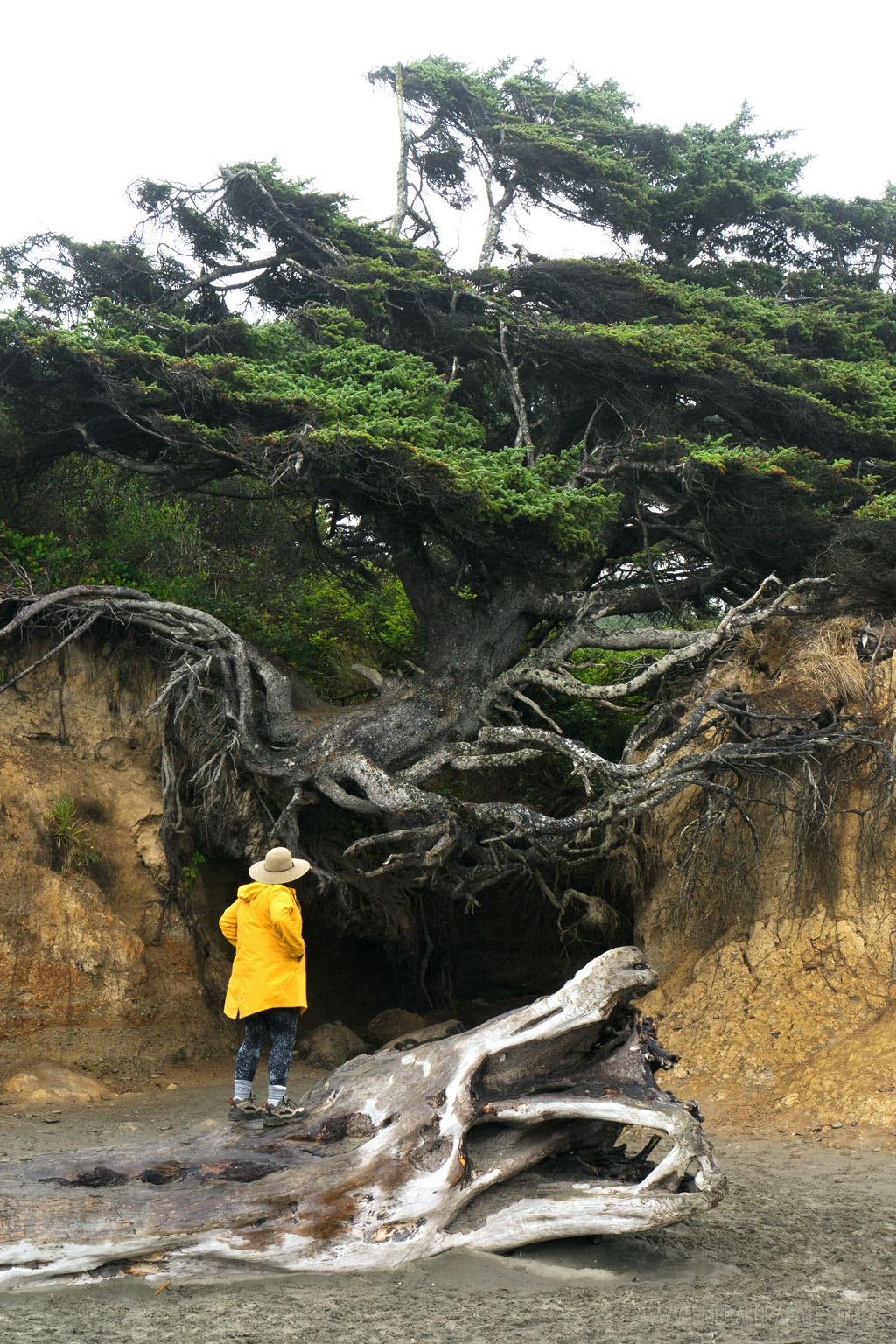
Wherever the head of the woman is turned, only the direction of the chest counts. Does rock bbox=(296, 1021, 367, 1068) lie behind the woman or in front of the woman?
in front

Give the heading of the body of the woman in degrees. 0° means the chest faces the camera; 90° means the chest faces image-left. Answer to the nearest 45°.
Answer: approximately 225°

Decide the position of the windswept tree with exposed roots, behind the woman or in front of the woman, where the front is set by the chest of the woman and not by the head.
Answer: in front

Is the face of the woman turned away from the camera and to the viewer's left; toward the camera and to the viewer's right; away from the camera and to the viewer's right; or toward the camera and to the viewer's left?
away from the camera and to the viewer's right

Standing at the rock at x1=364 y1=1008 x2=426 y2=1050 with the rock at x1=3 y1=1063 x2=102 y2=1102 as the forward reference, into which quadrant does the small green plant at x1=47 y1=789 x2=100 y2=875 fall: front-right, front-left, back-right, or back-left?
front-right

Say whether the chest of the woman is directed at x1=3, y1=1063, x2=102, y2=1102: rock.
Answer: no

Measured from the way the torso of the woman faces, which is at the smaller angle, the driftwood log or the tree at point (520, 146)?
the tree

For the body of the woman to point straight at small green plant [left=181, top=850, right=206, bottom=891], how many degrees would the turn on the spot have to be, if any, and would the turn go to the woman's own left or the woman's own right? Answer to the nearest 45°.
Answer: approximately 45° to the woman's own left

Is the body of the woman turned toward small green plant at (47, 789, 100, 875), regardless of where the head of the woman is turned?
no
